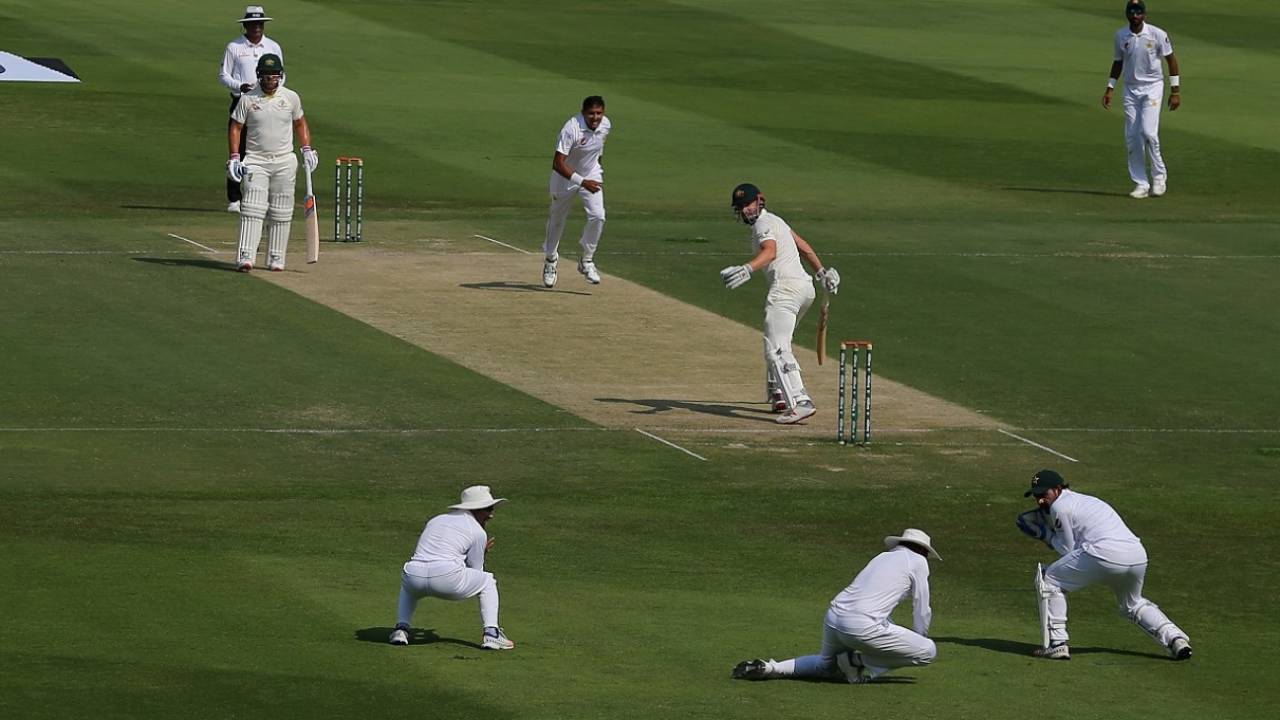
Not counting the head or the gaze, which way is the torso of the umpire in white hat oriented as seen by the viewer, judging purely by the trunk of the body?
toward the camera

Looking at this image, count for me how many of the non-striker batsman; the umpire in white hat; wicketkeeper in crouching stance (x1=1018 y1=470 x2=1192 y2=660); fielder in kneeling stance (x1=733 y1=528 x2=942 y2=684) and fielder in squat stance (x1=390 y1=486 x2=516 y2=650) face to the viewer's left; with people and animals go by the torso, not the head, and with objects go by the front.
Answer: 1

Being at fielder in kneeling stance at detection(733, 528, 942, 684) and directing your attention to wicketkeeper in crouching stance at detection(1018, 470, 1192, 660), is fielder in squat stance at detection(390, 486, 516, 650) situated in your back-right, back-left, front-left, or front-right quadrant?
back-left

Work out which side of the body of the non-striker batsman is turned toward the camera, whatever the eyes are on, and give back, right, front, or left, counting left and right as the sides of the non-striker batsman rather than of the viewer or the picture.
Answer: front

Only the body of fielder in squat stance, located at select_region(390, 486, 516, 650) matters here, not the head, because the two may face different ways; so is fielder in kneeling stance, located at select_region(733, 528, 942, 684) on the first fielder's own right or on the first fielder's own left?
on the first fielder's own right

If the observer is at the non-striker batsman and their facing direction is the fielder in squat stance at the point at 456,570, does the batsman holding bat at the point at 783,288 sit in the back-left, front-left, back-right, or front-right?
front-left

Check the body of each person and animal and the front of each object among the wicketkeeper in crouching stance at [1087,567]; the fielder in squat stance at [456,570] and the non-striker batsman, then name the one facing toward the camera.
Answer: the non-striker batsman

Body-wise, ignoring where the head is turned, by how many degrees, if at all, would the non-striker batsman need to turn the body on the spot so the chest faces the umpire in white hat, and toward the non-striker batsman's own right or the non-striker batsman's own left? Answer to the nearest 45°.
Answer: approximately 180°

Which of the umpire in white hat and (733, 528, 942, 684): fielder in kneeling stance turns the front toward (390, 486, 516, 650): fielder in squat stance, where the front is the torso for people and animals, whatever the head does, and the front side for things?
the umpire in white hat

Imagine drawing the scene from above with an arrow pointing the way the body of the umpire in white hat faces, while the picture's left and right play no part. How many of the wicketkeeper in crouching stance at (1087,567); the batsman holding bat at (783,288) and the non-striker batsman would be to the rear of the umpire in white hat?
0

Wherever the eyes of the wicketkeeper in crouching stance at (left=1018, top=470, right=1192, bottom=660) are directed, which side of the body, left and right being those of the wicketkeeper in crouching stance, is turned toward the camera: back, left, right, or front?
left

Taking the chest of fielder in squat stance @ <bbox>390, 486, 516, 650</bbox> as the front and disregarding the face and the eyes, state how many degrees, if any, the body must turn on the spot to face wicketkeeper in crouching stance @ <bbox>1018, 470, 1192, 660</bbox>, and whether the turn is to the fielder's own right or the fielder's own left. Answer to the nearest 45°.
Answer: approximately 45° to the fielder's own right

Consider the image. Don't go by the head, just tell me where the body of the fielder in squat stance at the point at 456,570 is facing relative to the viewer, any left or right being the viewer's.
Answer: facing away from the viewer and to the right of the viewer

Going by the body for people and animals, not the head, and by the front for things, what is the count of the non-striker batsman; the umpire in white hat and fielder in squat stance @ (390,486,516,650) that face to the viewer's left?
0

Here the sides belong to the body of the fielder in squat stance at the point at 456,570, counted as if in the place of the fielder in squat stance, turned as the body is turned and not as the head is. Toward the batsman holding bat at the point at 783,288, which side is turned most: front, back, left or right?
front

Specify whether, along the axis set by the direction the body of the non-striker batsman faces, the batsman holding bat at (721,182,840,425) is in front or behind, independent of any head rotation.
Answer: in front

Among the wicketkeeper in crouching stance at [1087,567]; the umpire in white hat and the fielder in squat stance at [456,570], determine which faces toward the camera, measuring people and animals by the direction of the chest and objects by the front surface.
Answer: the umpire in white hat

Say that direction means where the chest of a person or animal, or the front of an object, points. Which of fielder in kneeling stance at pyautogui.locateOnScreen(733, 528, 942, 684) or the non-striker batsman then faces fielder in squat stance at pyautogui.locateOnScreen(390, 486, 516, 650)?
the non-striker batsman
